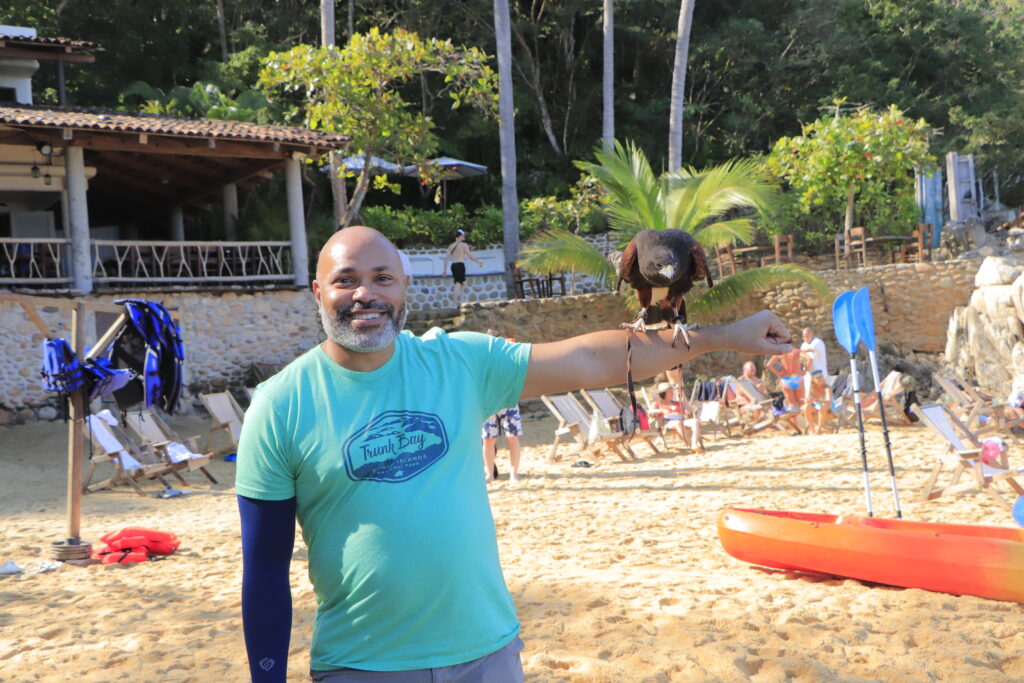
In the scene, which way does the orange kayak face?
to the viewer's left

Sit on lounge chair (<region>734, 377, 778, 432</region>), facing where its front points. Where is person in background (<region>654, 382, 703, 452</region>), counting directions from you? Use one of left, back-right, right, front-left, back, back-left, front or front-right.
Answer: right

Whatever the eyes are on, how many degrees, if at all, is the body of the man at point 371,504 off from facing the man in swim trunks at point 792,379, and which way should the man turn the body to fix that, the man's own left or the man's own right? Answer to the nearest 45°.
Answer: approximately 180°

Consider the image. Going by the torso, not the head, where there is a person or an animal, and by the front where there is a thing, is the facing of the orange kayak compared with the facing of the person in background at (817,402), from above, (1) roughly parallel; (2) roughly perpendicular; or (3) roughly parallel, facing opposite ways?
roughly perpendicular

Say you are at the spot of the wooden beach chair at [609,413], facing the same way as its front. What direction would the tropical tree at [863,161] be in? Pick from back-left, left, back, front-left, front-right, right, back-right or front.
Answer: left

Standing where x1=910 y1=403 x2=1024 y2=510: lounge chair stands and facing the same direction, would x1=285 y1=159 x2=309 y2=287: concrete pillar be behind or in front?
behind

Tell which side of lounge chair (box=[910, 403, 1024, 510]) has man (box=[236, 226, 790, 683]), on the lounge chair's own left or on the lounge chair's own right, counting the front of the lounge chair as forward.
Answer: on the lounge chair's own right

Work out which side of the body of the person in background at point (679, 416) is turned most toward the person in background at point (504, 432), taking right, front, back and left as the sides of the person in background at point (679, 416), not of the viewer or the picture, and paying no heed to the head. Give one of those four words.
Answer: right

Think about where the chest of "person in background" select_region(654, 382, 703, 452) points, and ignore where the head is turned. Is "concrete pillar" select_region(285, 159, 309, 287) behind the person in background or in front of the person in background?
behind
